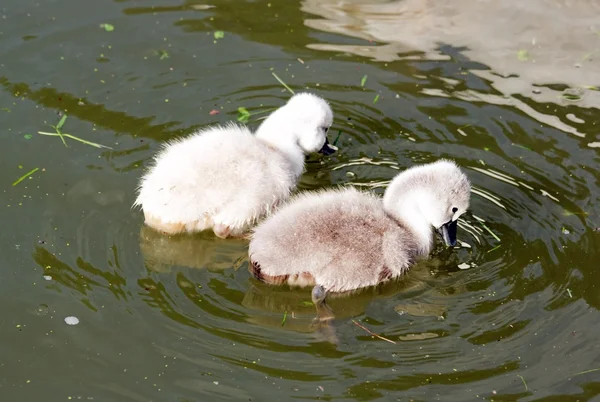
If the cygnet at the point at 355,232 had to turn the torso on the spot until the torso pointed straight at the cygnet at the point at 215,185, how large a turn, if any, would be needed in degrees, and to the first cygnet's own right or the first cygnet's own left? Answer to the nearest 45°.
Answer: approximately 180°

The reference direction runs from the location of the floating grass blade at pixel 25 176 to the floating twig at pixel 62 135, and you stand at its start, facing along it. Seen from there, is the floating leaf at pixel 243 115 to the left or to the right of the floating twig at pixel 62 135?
right

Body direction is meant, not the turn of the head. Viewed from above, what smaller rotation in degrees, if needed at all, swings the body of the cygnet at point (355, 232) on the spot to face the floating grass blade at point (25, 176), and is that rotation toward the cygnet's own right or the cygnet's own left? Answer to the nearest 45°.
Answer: approximately 180°

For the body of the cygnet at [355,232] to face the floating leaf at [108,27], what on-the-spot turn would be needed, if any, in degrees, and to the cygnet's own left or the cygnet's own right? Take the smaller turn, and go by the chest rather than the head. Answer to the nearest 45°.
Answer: approximately 135° to the cygnet's own left

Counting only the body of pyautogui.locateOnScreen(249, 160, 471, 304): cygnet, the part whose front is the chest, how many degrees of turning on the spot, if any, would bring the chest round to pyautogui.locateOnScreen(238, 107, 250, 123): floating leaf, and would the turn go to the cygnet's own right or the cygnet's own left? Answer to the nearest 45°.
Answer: approximately 135° to the cygnet's own left

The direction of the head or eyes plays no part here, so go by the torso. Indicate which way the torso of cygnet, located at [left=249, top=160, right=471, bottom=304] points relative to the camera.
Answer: to the viewer's right

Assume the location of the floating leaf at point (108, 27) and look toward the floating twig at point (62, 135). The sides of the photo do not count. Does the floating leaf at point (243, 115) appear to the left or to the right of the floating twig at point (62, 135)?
left

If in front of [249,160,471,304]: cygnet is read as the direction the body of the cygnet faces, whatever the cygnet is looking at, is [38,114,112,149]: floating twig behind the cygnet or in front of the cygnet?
behind
